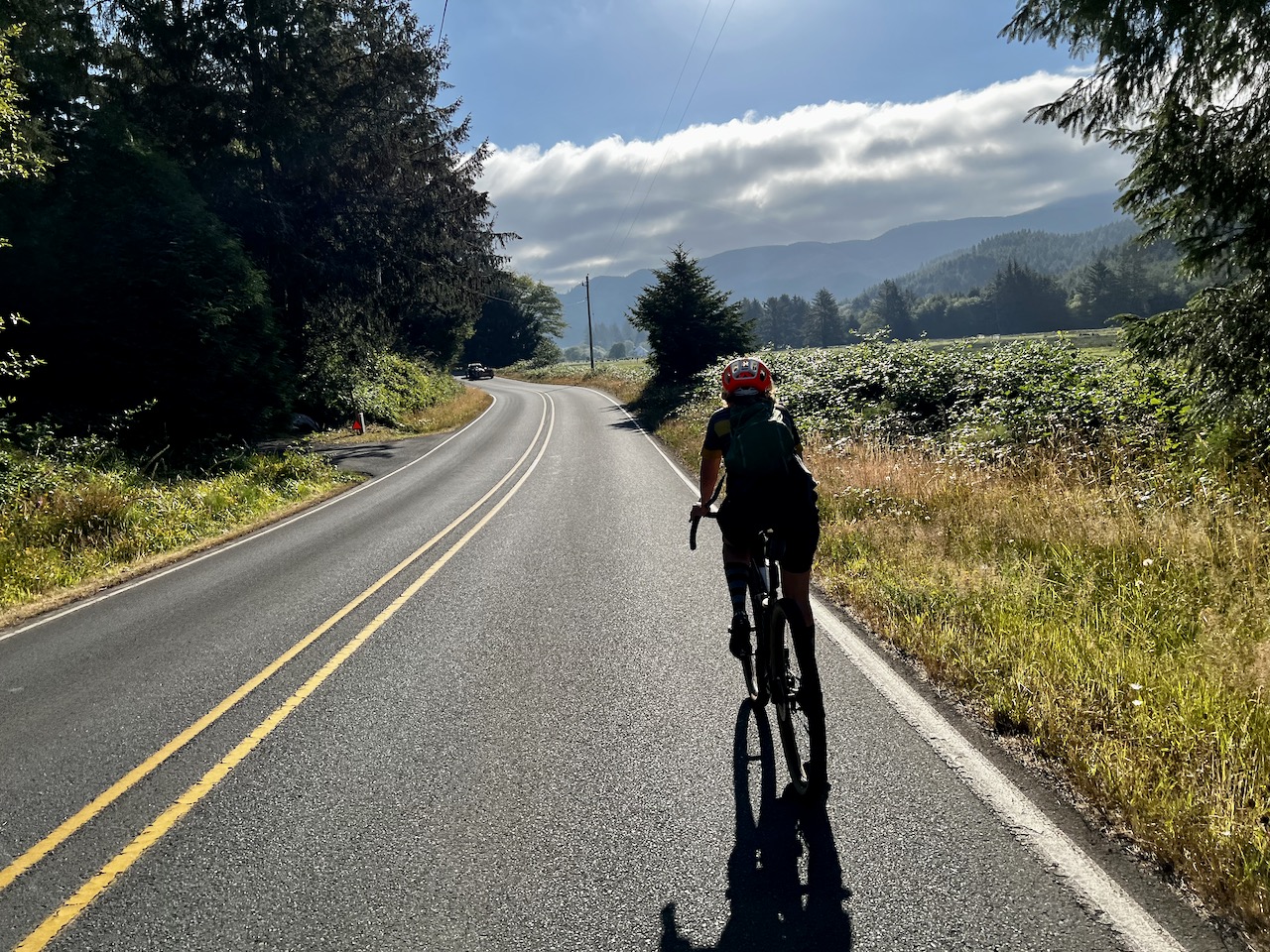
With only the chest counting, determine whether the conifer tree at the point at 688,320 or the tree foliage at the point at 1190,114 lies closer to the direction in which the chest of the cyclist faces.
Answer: the conifer tree

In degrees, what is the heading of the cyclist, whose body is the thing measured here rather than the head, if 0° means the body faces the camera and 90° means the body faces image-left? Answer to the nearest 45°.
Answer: approximately 180°

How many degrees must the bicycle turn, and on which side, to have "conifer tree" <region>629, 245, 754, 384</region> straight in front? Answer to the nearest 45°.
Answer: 0° — it already faces it

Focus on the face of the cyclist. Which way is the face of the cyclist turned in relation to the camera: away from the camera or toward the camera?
away from the camera

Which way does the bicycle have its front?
away from the camera

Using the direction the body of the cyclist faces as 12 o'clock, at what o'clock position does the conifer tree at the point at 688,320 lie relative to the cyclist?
The conifer tree is roughly at 12 o'clock from the cyclist.

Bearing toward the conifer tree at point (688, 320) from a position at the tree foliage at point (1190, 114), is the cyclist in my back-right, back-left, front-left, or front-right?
back-left
